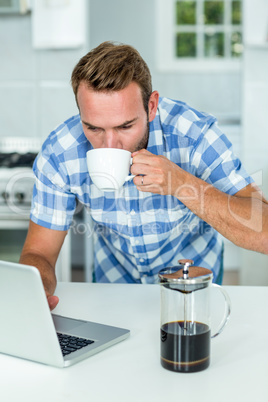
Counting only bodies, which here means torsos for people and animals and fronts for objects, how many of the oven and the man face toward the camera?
2

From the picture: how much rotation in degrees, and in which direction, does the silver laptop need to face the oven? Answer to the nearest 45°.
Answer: approximately 45° to its left

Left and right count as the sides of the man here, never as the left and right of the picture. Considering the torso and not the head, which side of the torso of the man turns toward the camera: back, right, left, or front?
front

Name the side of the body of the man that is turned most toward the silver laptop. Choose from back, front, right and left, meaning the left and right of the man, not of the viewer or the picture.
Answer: front

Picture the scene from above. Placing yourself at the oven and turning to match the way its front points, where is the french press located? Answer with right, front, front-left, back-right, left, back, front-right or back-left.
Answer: front

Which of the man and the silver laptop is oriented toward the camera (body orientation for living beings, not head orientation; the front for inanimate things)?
the man

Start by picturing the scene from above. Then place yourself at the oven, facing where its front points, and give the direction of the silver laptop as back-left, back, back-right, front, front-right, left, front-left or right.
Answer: front

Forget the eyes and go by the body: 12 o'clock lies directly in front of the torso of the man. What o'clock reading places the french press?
The french press is roughly at 12 o'clock from the man.

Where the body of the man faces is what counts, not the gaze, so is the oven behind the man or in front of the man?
behind

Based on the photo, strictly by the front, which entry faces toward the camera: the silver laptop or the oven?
the oven

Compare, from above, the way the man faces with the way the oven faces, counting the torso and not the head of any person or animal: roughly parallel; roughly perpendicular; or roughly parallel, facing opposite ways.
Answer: roughly parallel

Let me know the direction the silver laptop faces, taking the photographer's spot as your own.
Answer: facing away from the viewer and to the right of the viewer

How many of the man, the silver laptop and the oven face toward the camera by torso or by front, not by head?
2
